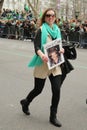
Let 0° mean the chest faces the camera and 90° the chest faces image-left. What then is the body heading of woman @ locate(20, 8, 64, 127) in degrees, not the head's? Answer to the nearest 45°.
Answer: approximately 315°
